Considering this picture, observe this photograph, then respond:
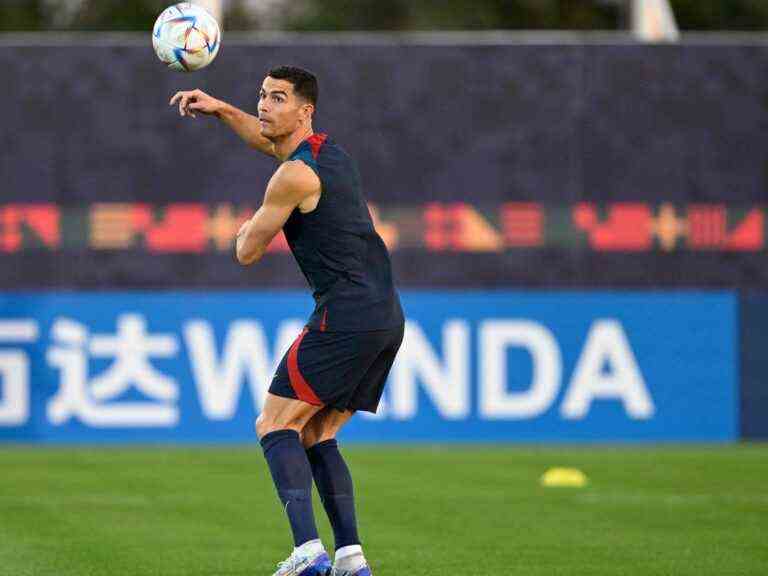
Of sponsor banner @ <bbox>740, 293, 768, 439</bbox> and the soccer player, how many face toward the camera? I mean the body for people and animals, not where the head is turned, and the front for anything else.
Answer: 1

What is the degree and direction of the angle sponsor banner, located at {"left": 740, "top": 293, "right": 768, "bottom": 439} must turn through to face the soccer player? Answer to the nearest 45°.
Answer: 0° — it already faces them

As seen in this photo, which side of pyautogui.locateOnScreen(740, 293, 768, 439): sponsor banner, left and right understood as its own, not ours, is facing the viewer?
front

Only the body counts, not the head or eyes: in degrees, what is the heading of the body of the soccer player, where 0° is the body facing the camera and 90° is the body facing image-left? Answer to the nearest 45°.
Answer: approximately 135°

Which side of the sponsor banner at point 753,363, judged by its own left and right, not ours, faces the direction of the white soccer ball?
front

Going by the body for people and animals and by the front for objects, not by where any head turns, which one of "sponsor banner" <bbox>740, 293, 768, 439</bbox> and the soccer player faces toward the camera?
the sponsor banner

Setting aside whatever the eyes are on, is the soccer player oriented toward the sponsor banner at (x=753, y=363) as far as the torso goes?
no
